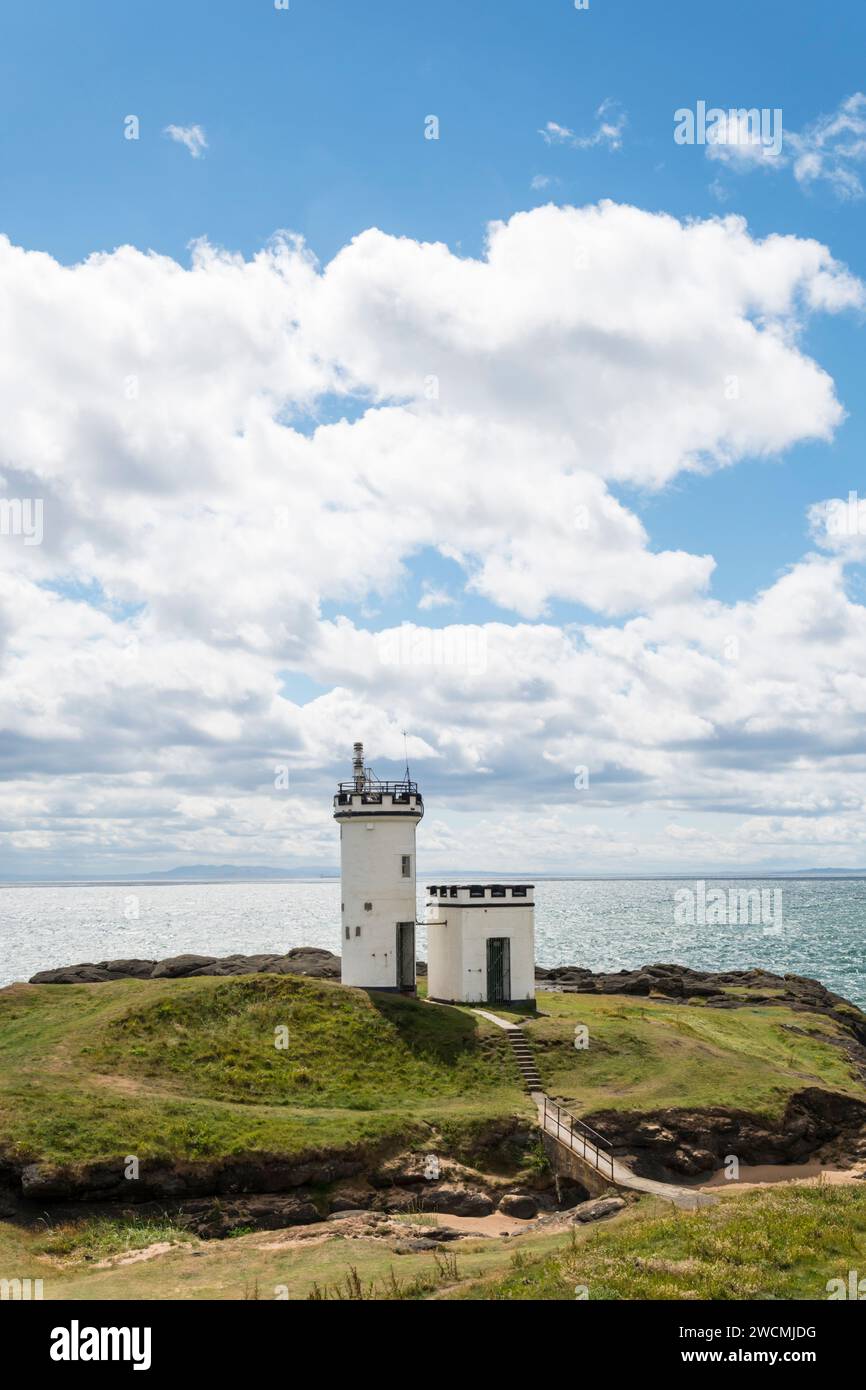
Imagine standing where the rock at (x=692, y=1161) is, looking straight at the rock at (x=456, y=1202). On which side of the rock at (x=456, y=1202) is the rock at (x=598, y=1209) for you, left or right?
left

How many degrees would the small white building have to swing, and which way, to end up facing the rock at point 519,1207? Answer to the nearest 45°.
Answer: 0° — it already faces it

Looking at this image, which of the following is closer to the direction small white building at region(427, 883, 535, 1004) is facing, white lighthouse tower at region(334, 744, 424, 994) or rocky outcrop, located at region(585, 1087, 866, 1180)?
the rocky outcrop

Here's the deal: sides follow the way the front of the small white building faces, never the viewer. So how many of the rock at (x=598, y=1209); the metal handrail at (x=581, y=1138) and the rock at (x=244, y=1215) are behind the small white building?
0

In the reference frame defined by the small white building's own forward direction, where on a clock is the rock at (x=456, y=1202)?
The rock is roughly at 12 o'clock from the small white building.

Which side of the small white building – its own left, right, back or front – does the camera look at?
front

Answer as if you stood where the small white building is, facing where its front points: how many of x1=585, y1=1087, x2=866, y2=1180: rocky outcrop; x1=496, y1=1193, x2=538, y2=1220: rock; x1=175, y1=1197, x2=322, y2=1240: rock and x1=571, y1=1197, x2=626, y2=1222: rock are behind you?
0

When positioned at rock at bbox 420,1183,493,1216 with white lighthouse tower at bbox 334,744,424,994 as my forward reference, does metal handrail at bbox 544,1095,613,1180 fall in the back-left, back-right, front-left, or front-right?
front-right

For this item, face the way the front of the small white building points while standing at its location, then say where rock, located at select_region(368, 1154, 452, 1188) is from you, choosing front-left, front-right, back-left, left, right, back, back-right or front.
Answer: front

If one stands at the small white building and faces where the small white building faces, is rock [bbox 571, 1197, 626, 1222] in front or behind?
in front

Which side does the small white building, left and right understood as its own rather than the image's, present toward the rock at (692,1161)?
front

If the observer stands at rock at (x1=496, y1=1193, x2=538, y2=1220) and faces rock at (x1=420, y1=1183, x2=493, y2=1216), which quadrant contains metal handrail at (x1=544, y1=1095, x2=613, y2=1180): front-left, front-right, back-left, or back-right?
back-right

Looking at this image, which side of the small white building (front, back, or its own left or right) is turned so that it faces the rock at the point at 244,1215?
front
